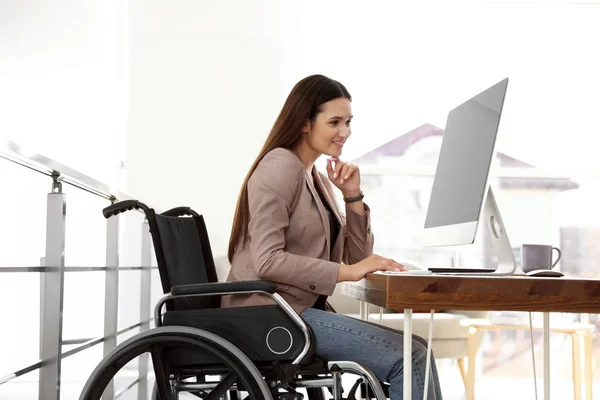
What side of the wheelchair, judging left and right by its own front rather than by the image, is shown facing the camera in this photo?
right

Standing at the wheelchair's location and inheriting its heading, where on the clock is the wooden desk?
The wooden desk is roughly at 1 o'clock from the wheelchair.

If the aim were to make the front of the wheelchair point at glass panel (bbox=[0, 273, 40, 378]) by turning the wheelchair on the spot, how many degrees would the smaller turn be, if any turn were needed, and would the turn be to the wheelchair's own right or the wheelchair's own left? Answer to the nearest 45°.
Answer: approximately 135° to the wheelchair's own left

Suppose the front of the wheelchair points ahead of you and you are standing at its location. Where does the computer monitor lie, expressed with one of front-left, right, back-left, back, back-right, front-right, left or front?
front

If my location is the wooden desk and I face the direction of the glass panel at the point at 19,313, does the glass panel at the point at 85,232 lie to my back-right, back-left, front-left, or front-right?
front-right

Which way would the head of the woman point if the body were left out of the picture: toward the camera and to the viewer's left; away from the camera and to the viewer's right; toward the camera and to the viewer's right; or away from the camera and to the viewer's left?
toward the camera and to the viewer's right
